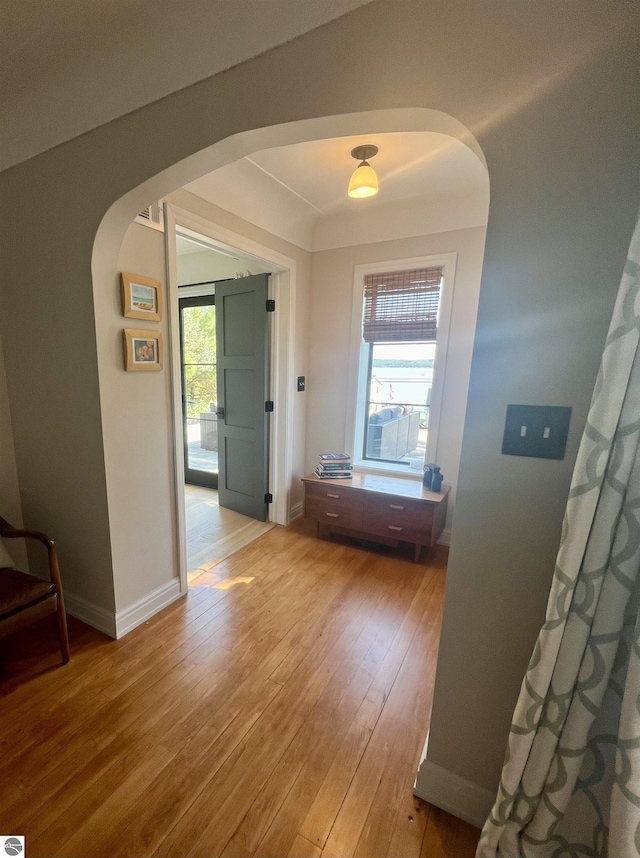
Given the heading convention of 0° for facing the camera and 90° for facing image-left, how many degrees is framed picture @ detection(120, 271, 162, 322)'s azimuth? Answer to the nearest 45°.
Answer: approximately 315°

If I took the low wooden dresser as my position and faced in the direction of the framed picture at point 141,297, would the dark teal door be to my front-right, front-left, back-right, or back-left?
front-right

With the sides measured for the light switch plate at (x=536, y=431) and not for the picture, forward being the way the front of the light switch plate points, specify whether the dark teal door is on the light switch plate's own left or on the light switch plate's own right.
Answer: on the light switch plate's own right

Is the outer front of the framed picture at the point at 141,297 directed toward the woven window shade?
no

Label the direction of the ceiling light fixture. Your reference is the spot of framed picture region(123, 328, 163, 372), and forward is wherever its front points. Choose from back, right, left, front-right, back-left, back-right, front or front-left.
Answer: front-left

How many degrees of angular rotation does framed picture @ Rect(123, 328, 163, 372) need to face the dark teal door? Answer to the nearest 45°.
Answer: approximately 90° to its left

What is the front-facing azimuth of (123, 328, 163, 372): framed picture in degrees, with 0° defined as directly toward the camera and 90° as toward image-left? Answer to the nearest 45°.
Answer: approximately 315°

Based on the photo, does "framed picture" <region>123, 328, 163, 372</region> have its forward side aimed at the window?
no

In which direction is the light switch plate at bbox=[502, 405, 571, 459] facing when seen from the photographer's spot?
facing the viewer

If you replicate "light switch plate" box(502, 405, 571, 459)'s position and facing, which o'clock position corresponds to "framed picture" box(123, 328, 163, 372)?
The framed picture is roughly at 3 o'clock from the light switch plate.

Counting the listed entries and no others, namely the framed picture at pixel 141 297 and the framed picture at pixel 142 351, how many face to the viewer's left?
0

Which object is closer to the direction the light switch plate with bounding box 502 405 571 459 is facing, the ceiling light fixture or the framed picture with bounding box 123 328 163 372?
the framed picture

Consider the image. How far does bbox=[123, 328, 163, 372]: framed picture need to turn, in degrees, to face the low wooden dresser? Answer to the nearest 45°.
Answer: approximately 45° to its left

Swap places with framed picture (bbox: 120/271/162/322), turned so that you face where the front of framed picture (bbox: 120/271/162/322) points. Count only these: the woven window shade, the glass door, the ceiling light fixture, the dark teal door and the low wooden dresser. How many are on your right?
0

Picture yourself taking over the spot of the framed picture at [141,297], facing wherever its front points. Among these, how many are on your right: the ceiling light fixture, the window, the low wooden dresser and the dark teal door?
0

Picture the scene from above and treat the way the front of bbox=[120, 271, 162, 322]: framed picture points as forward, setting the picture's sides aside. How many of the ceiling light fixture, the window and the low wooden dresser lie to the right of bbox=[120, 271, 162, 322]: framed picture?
0

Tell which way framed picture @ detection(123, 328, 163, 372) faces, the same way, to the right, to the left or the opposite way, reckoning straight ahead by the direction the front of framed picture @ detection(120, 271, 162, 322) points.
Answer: the same way

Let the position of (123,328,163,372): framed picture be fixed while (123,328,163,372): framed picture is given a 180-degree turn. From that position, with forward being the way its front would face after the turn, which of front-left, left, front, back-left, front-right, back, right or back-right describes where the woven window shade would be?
back-right

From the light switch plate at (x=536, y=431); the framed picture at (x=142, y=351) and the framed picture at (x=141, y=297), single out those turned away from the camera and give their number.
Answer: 0

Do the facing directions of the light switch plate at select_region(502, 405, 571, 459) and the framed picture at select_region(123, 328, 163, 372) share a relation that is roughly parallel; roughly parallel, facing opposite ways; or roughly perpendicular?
roughly perpendicular
